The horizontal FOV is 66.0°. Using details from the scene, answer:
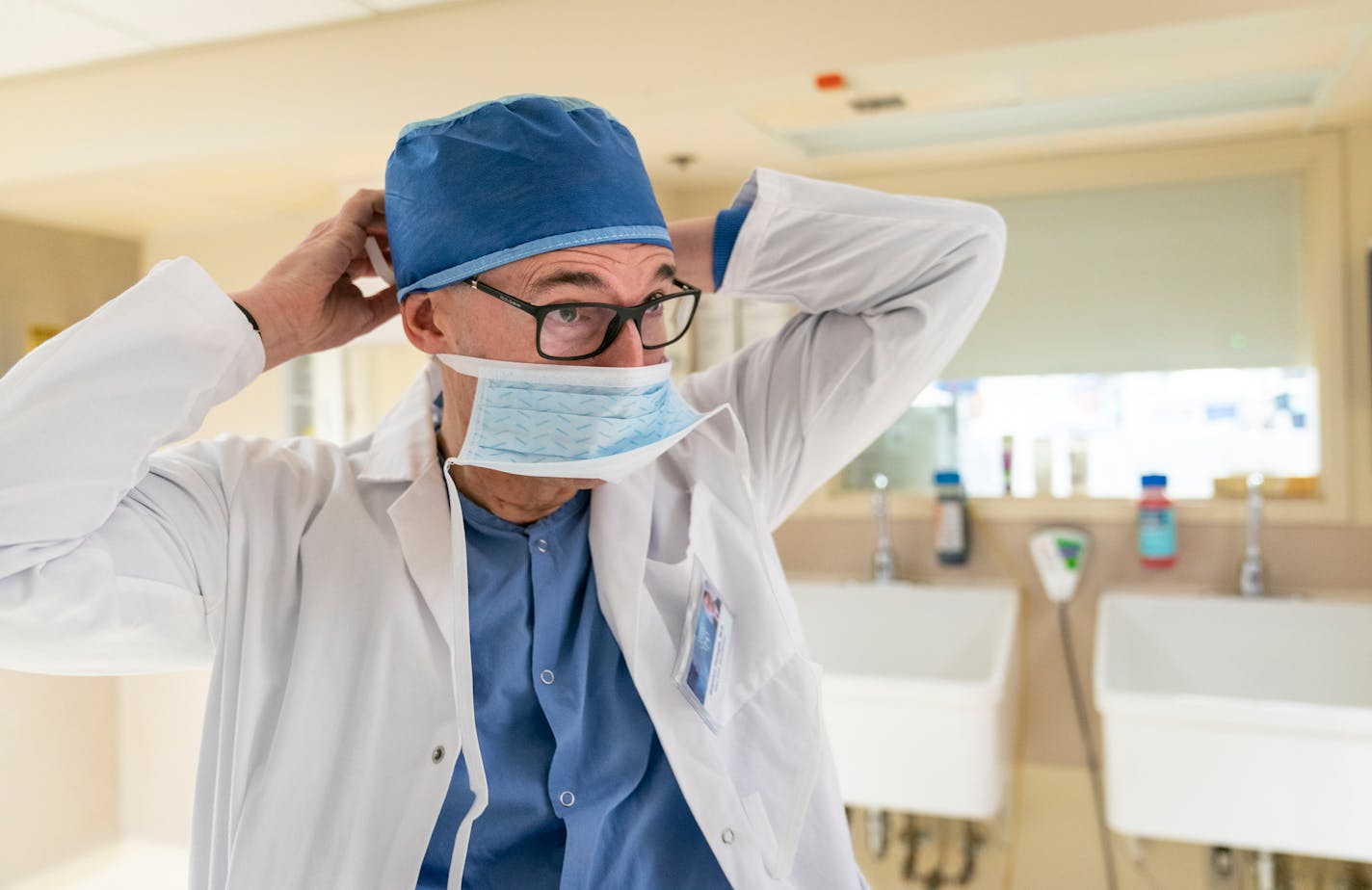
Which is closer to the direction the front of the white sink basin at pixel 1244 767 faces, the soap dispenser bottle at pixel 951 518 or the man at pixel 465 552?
the man

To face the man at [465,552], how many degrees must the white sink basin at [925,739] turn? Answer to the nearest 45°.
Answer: approximately 45° to its right

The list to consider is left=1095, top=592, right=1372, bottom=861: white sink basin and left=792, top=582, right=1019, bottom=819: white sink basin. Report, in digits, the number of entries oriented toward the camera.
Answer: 2

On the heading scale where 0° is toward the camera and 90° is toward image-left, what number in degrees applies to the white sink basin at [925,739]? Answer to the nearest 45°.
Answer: approximately 0°

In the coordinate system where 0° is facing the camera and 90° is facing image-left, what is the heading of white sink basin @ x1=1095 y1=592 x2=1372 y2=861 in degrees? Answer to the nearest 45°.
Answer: approximately 0°

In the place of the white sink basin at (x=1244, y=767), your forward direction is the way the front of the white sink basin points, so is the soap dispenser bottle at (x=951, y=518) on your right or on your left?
on your right
